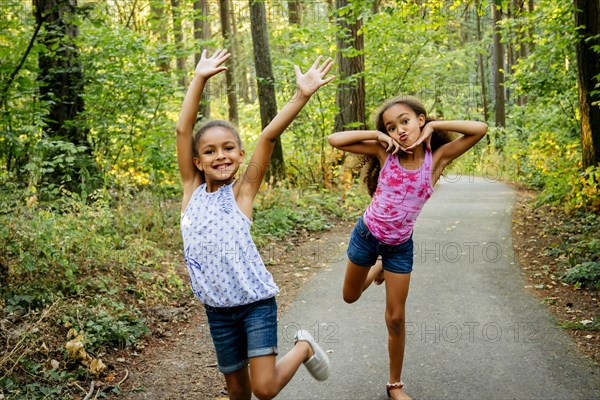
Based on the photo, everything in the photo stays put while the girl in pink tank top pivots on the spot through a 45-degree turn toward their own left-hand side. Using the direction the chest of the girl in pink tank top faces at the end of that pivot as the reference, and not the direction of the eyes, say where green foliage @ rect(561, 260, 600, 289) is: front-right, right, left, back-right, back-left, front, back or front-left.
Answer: left

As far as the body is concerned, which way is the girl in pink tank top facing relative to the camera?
toward the camera

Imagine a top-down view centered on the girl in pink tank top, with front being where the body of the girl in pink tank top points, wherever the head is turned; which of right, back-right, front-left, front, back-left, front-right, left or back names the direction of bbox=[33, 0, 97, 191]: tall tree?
back-right
